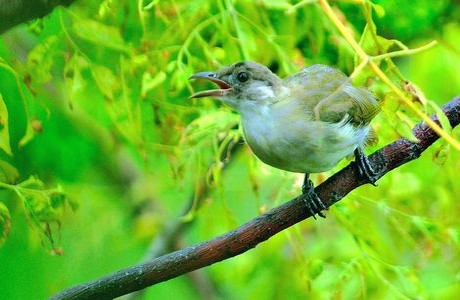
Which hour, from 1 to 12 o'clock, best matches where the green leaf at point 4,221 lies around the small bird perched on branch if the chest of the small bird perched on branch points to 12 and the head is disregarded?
The green leaf is roughly at 1 o'clock from the small bird perched on branch.

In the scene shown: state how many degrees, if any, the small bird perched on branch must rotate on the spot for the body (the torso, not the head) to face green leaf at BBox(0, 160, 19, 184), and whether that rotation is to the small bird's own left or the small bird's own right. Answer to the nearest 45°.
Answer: approximately 45° to the small bird's own right

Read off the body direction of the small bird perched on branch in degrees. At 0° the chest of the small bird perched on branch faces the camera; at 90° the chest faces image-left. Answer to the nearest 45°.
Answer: approximately 45°
